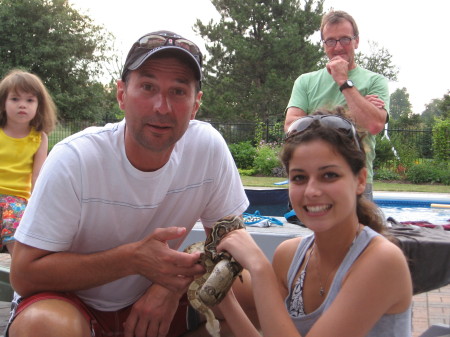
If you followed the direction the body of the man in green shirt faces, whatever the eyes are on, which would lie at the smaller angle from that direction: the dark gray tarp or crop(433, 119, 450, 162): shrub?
the dark gray tarp

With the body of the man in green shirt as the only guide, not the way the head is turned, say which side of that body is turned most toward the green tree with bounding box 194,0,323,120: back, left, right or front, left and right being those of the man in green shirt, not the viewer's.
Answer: back

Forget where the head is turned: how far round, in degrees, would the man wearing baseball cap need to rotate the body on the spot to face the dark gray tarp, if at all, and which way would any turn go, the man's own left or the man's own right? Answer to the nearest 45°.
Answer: approximately 90° to the man's own left

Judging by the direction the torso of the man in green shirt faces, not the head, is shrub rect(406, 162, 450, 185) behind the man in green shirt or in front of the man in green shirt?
behind

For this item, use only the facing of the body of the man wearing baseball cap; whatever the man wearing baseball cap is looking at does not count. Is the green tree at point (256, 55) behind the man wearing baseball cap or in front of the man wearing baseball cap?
behind

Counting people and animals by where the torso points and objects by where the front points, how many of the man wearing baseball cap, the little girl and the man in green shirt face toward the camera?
3

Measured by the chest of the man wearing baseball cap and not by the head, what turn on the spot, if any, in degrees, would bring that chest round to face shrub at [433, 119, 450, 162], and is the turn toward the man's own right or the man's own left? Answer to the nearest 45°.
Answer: approximately 135° to the man's own left

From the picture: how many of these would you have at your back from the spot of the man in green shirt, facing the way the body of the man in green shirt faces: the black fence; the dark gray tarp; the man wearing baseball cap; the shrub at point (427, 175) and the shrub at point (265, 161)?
3

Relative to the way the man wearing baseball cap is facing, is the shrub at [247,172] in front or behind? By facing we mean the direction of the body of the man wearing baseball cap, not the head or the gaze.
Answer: behind

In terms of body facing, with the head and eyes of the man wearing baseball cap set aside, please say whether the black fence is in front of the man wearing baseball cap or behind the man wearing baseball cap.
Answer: behind

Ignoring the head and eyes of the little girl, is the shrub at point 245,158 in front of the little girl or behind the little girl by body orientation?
behind

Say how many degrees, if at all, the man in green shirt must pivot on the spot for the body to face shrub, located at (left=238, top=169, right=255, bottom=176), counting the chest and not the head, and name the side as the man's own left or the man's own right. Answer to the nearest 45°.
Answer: approximately 180°

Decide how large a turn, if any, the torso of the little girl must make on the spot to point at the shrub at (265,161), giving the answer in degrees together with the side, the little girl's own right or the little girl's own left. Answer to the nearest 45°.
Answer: approximately 135° to the little girl's own left

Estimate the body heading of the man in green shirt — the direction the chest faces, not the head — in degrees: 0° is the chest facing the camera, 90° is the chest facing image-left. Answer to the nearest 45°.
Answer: approximately 0°
